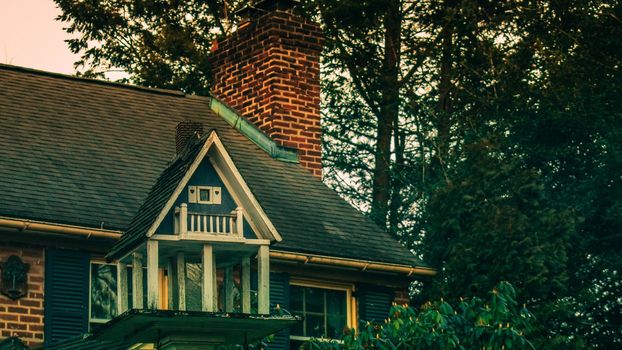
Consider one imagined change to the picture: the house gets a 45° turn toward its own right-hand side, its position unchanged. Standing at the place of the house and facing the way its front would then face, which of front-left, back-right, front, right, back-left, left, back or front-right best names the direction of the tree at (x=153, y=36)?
back

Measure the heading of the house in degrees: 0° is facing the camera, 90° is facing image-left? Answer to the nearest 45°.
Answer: approximately 315°

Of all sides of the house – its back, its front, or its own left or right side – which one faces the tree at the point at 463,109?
left
